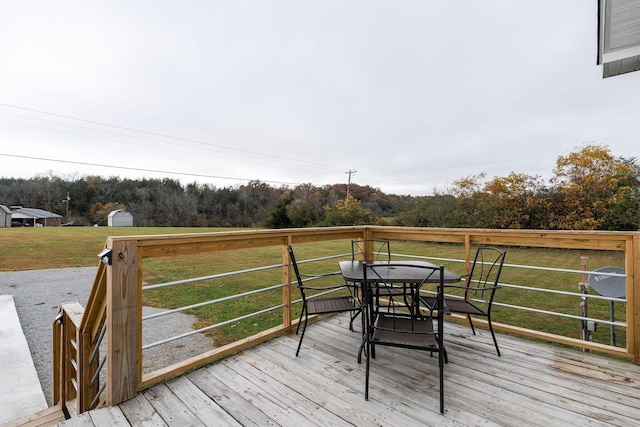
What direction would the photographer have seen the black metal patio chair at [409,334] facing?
facing away from the viewer

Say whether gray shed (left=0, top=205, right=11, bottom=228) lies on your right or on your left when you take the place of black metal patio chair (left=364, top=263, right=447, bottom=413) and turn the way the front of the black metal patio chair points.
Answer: on your left
